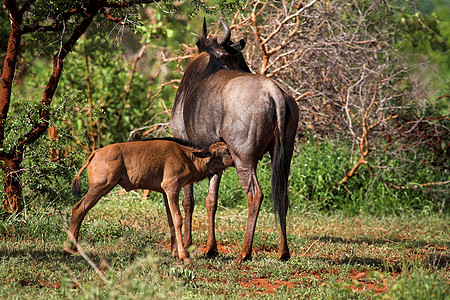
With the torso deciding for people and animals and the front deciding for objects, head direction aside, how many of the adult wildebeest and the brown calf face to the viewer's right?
1

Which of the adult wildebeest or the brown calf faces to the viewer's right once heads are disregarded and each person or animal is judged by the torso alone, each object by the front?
the brown calf

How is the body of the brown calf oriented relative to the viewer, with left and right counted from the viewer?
facing to the right of the viewer

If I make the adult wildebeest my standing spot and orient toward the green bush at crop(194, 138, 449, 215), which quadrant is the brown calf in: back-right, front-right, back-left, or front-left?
back-left

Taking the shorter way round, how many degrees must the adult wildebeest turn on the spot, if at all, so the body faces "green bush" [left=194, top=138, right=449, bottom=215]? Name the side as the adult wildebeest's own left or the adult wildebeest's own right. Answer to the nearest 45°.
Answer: approximately 90° to the adult wildebeest's own right

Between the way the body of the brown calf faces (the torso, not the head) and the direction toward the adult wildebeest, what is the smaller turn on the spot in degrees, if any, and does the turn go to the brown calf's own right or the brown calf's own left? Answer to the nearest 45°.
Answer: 0° — it already faces it

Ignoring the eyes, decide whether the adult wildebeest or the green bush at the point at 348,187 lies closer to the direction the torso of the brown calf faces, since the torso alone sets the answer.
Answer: the adult wildebeest

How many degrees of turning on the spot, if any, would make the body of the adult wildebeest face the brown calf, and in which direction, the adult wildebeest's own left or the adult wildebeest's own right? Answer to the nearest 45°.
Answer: approximately 45° to the adult wildebeest's own left

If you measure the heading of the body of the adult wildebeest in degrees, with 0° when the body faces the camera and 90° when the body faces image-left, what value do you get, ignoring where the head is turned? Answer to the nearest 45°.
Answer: approximately 135°
